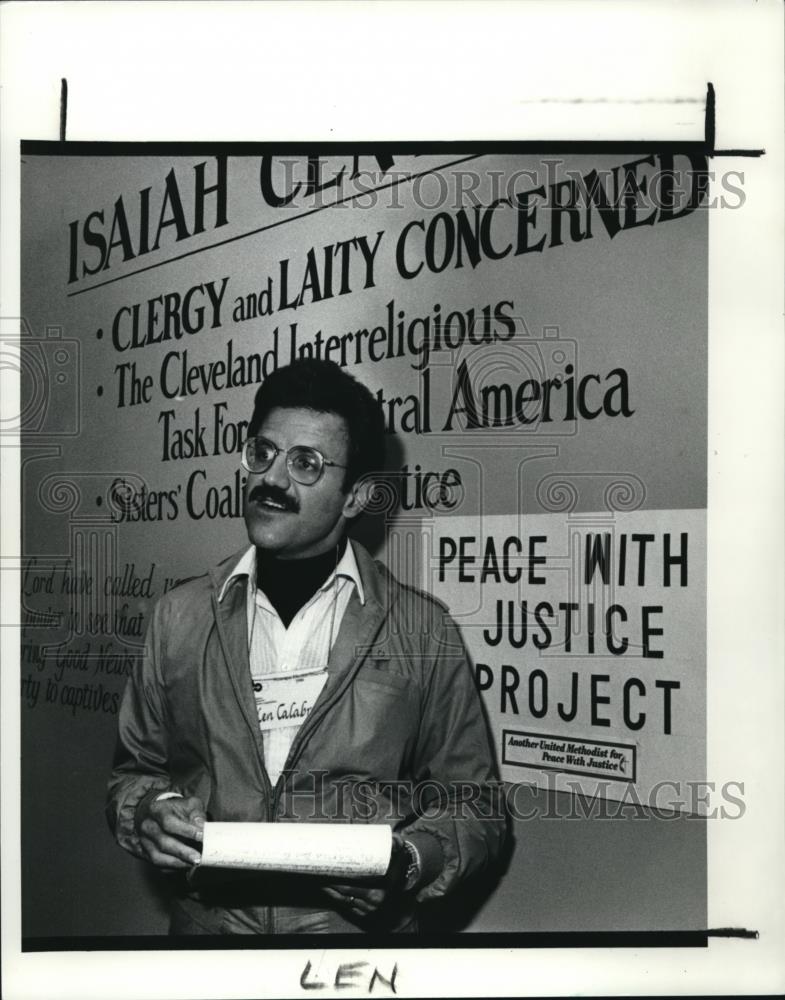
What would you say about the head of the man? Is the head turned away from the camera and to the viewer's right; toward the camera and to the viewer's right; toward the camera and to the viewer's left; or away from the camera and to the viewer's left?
toward the camera and to the viewer's left

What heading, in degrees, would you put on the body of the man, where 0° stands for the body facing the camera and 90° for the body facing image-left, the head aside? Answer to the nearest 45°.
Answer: approximately 45°
